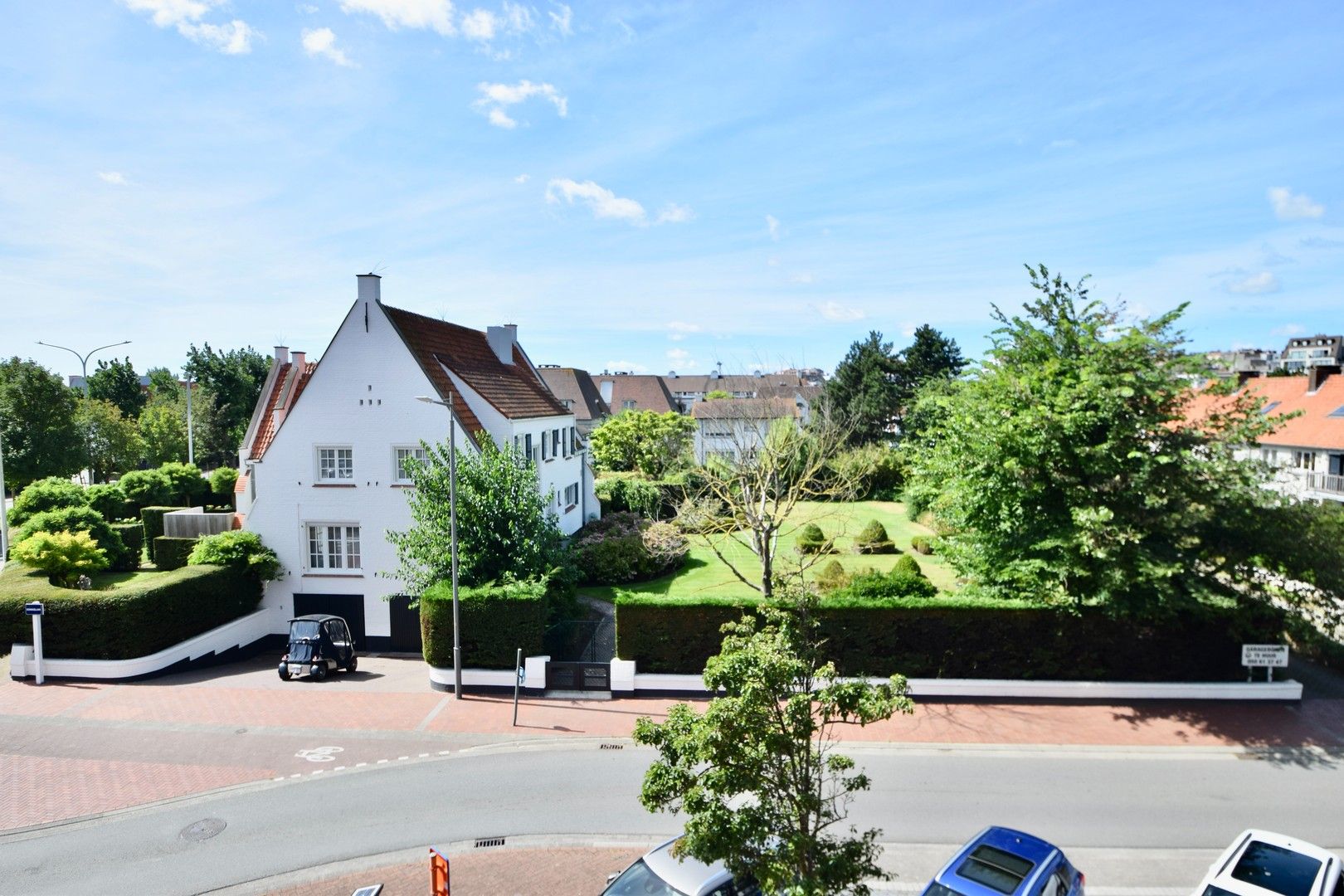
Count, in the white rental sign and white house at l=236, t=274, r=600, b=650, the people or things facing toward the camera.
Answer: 2

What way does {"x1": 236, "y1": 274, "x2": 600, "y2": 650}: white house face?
toward the camera

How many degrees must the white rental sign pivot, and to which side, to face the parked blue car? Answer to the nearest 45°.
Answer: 0° — it already faces it

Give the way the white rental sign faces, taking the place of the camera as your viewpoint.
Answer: facing the viewer

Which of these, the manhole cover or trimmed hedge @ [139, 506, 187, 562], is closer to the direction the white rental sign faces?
the manhole cover

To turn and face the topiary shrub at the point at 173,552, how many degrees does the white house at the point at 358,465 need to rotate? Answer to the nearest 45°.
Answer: approximately 135° to its right

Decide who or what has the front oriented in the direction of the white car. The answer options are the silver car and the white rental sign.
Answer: the white rental sign

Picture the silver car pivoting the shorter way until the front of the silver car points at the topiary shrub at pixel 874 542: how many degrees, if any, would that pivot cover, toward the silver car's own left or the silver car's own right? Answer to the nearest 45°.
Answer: approximately 135° to the silver car's own right
